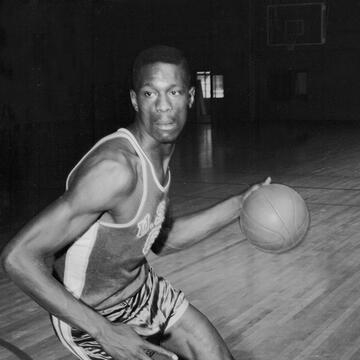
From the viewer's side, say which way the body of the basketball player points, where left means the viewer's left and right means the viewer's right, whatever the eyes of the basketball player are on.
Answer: facing the viewer and to the right of the viewer

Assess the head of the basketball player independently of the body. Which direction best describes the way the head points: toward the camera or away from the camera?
toward the camera

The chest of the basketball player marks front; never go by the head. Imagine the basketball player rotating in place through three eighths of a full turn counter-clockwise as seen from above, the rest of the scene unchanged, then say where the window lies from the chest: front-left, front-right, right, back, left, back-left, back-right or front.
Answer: front
